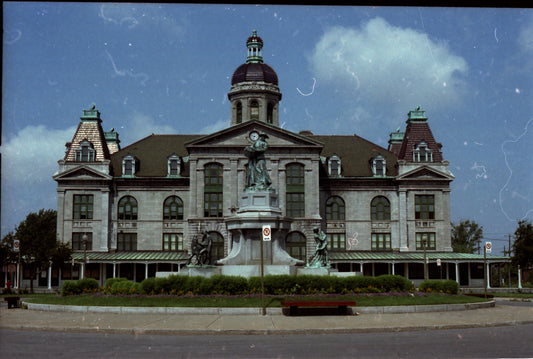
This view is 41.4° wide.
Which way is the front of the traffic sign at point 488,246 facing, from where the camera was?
facing the viewer

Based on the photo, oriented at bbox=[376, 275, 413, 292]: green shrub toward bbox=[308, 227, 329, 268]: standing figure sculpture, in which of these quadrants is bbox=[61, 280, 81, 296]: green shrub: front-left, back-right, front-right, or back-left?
front-left

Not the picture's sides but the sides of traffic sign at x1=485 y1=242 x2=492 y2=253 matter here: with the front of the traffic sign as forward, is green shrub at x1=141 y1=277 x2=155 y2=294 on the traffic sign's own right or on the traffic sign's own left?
on the traffic sign's own right

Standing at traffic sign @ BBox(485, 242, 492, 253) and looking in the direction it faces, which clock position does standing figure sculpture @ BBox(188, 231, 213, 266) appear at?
The standing figure sculpture is roughly at 2 o'clock from the traffic sign.

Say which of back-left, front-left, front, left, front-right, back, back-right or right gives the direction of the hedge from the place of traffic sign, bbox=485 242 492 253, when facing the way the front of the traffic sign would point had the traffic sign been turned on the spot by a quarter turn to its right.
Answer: front-left

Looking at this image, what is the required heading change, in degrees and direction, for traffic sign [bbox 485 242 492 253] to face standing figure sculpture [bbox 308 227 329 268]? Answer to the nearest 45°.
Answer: approximately 45° to its right

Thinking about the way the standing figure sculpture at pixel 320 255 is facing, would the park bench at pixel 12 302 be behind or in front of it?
in front

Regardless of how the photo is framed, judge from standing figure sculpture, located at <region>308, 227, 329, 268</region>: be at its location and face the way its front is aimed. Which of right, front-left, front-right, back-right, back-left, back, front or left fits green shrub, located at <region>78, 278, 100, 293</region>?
front-right

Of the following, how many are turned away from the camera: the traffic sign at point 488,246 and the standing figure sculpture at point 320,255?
0

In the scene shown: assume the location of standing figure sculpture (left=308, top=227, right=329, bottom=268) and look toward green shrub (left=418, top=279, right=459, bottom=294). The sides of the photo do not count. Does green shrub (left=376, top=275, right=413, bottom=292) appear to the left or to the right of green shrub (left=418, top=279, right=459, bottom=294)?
right
